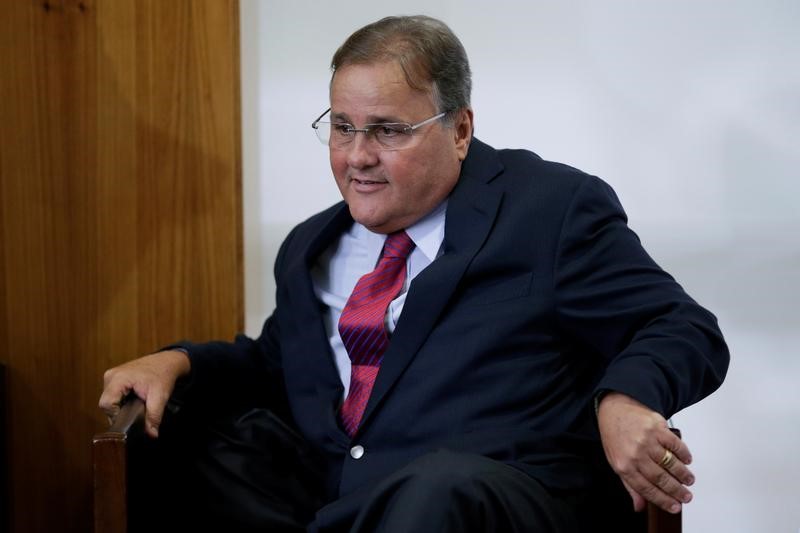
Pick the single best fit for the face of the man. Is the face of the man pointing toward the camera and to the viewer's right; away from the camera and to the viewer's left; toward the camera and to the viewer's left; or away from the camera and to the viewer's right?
toward the camera and to the viewer's left

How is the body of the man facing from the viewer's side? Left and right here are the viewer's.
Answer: facing the viewer and to the left of the viewer
